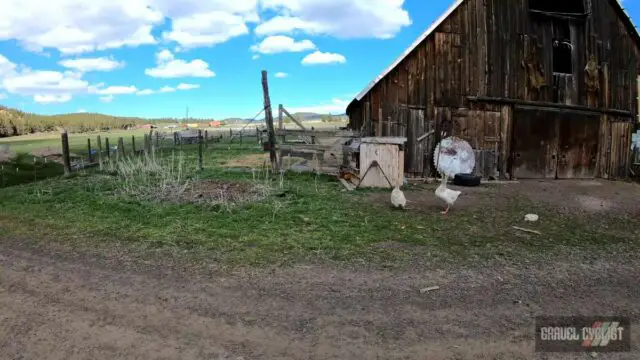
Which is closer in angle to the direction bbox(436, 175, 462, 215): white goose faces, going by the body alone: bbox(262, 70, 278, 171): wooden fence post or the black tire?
the wooden fence post

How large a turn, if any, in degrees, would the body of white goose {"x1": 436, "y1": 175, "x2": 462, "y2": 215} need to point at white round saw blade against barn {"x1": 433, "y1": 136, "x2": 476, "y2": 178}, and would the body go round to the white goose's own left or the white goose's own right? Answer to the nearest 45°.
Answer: approximately 90° to the white goose's own right

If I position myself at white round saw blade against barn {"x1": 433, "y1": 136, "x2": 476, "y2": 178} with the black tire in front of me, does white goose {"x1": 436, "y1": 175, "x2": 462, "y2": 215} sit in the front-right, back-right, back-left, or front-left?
front-right

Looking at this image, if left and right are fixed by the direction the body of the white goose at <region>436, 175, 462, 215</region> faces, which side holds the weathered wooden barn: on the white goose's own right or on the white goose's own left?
on the white goose's own right

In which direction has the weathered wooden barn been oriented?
toward the camera

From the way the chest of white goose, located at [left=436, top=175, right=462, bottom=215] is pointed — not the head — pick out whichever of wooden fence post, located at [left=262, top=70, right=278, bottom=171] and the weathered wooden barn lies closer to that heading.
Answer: the wooden fence post

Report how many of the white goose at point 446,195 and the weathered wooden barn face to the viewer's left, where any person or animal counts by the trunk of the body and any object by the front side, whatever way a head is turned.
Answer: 1

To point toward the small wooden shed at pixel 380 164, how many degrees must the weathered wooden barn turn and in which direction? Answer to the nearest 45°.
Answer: approximately 45° to its right

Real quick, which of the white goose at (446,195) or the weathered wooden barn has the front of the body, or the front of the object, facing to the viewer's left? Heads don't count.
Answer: the white goose

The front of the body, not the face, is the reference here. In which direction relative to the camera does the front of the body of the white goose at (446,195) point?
to the viewer's left

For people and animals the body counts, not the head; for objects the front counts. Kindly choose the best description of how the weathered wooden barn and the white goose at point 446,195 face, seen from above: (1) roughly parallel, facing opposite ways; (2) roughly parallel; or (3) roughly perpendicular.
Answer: roughly perpendicular

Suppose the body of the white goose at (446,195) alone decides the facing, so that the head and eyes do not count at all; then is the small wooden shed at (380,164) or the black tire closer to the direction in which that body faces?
the small wooden shed

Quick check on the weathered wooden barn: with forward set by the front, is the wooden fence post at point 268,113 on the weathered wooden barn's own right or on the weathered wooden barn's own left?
on the weathered wooden barn's own right
